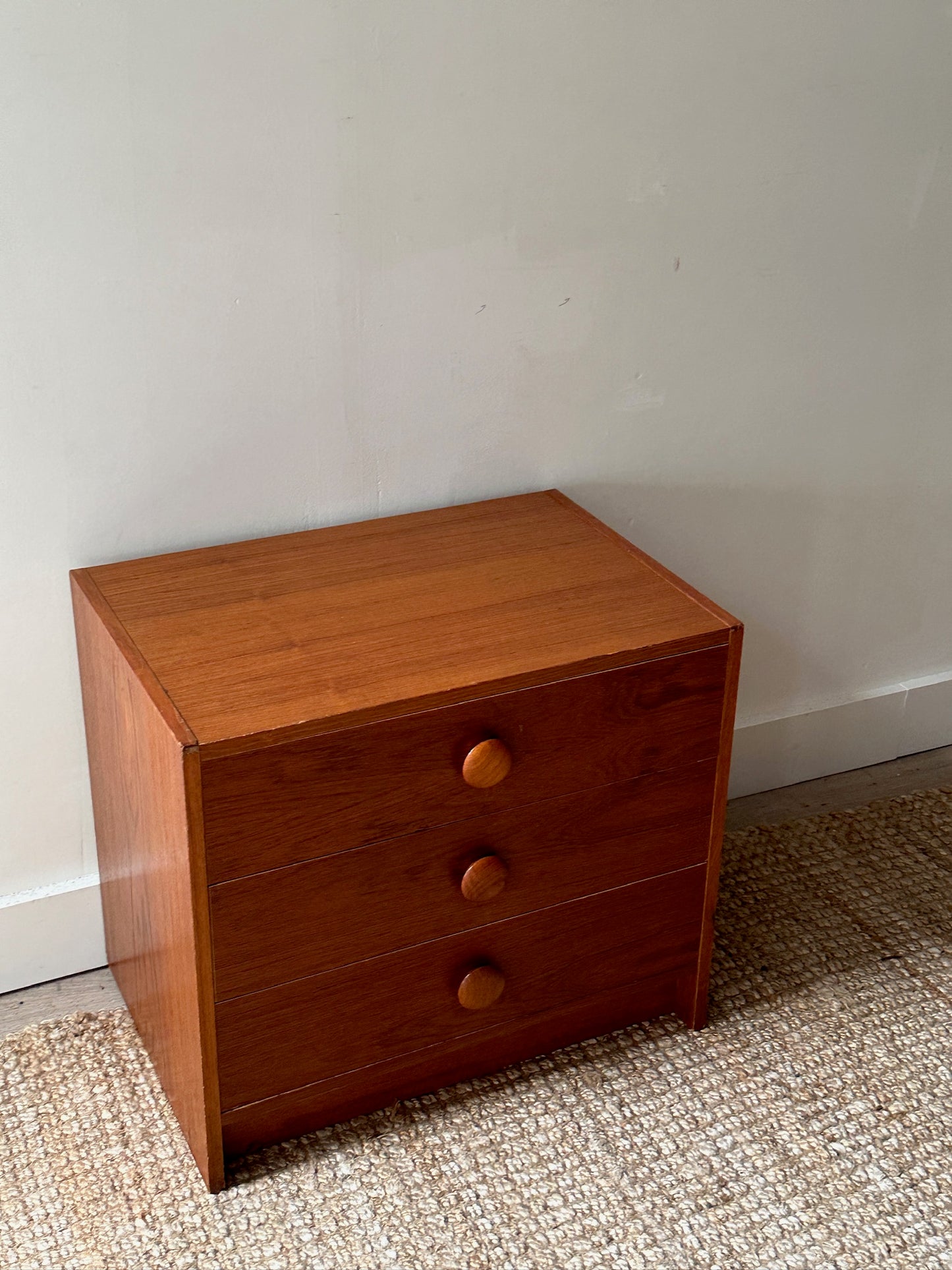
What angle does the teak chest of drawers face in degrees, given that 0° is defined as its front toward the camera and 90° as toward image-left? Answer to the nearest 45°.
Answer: approximately 315°
